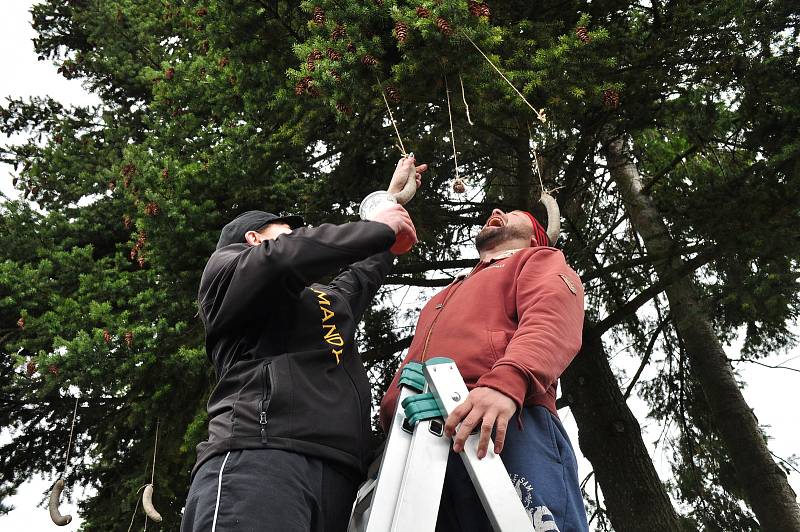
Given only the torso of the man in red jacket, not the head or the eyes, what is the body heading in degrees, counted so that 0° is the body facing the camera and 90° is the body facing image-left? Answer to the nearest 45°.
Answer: approximately 45°

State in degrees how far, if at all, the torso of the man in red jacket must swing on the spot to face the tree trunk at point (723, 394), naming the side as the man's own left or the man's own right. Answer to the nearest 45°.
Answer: approximately 180°

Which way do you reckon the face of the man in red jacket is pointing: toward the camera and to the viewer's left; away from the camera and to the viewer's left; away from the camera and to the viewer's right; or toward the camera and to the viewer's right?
toward the camera and to the viewer's left

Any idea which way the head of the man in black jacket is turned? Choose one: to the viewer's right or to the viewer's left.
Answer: to the viewer's right
